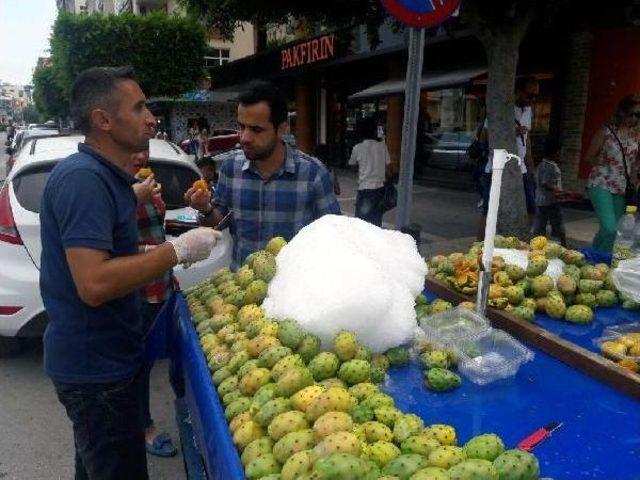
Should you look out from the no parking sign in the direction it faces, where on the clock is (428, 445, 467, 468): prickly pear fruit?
The prickly pear fruit is roughly at 12 o'clock from the no parking sign.

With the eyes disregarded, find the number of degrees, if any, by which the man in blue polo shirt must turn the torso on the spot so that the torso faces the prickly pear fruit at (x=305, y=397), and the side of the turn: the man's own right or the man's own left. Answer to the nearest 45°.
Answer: approximately 45° to the man's own right

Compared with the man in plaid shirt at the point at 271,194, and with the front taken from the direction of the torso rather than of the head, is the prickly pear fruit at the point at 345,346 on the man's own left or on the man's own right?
on the man's own left

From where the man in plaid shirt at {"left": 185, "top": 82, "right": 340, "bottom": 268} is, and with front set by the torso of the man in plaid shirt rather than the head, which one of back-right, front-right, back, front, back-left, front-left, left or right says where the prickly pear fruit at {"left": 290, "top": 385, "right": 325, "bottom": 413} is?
front-left

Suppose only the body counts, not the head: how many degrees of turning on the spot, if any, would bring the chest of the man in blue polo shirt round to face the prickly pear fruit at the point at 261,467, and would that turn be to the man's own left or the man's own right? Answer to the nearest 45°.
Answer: approximately 45° to the man's own right

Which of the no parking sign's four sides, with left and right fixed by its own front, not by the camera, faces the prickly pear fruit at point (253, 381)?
front

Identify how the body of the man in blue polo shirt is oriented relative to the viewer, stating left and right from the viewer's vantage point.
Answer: facing to the right of the viewer

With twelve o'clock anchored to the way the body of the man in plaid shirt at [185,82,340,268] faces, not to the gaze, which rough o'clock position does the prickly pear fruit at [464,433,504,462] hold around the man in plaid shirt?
The prickly pear fruit is roughly at 10 o'clock from the man in plaid shirt.

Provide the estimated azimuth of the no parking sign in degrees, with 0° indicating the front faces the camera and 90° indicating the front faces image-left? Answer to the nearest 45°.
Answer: approximately 0°

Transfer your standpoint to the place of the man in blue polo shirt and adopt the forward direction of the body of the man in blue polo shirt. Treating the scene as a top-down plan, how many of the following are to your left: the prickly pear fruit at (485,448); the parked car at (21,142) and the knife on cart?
1

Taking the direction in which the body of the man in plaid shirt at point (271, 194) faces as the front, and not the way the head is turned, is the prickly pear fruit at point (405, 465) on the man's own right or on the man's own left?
on the man's own left

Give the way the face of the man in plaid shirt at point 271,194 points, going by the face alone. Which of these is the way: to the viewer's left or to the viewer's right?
to the viewer's left

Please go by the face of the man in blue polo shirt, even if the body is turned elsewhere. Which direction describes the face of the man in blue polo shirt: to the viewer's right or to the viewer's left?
to the viewer's right

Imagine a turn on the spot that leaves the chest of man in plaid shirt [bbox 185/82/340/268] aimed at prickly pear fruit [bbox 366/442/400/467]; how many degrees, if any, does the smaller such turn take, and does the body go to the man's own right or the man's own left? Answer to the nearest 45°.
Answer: approximately 45° to the man's own left

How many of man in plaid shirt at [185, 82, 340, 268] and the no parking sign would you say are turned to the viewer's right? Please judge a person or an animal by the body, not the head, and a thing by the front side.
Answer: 0
